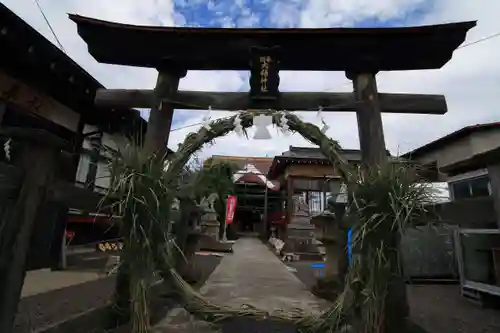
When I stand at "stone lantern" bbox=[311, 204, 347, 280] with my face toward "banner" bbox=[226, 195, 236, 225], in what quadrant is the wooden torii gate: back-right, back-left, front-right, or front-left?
back-left

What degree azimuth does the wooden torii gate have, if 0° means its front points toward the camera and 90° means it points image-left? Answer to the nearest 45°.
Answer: approximately 0°

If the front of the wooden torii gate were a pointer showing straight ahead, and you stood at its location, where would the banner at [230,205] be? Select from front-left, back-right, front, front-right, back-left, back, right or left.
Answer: back
